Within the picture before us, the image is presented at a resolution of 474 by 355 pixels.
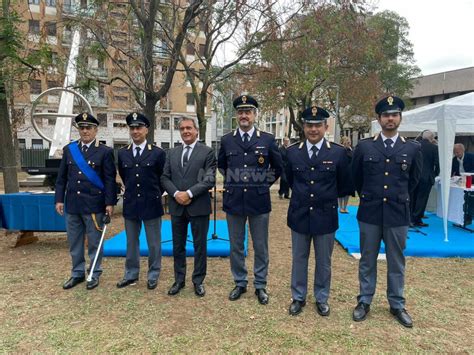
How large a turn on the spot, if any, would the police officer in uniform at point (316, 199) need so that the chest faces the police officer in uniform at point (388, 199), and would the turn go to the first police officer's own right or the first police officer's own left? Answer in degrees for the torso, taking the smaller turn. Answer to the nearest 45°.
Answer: approximately 90° to the first police officer's own left

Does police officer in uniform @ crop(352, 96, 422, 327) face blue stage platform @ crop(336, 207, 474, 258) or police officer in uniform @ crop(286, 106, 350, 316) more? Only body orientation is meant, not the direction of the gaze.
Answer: the police officer in uniform

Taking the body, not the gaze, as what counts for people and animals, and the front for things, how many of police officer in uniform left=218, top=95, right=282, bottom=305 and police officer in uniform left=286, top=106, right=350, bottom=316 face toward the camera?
2

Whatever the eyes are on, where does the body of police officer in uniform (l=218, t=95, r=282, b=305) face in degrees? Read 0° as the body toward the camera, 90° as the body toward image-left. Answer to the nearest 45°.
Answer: approximately 0°

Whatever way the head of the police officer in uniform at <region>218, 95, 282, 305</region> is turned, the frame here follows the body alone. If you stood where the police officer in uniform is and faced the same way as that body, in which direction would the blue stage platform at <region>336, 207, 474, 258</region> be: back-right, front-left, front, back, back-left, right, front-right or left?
back-left
